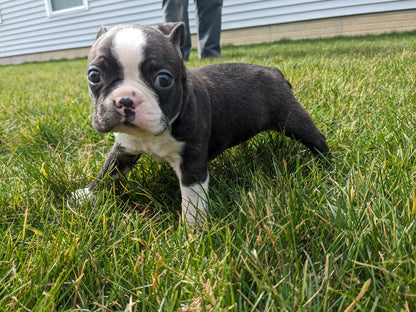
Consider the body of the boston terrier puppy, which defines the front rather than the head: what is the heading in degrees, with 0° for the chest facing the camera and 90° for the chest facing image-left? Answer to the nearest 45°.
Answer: approximately 45°
